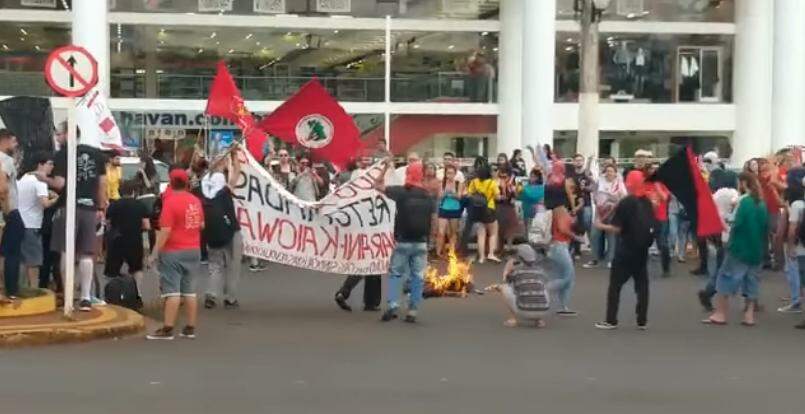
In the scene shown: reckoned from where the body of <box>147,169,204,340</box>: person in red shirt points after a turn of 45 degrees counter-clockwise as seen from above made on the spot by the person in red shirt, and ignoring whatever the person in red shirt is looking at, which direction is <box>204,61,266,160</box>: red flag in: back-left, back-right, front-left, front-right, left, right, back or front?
right

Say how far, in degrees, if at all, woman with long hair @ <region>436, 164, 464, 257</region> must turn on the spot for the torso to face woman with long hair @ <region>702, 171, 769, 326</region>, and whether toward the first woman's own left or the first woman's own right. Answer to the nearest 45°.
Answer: approximately 45° to the first woman's own left

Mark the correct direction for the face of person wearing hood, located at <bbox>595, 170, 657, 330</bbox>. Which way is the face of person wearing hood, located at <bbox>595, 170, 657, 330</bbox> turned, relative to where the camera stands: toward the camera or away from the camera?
away from the camera

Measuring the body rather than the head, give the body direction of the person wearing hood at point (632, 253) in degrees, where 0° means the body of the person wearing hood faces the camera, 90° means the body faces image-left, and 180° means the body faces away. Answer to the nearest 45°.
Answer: approximately 135°

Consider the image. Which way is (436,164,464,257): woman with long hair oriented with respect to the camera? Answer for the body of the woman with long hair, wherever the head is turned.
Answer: toward the camera

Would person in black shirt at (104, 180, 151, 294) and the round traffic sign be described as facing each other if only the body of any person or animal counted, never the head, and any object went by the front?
no

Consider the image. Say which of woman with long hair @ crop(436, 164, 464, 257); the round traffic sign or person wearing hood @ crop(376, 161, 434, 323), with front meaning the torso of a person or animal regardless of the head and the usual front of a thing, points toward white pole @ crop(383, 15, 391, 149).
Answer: the person wearing hood

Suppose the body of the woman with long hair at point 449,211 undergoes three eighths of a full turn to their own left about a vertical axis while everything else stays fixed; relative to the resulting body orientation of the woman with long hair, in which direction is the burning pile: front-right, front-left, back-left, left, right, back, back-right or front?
back-right

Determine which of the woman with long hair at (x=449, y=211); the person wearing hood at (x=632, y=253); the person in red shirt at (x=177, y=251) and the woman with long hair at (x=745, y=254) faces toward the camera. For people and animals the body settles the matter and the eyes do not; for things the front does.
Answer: the woman with long hair at (x=449, y=211)

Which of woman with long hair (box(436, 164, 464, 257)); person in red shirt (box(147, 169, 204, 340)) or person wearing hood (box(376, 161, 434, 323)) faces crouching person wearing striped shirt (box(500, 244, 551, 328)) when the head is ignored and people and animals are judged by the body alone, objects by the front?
the woman with long hair

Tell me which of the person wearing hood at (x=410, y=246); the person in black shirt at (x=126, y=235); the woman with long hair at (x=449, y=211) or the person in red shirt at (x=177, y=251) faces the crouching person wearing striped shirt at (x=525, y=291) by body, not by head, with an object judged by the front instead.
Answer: the woman with long hair

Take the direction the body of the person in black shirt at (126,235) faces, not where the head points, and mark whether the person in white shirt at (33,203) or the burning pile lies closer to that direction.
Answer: the burning pile

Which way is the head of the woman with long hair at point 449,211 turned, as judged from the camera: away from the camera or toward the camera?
toward the camera

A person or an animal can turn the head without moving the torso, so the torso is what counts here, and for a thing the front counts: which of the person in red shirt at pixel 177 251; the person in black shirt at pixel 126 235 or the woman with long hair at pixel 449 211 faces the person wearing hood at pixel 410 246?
the woman with long hair

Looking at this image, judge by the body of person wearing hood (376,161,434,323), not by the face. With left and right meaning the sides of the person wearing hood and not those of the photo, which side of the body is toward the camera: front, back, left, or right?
back

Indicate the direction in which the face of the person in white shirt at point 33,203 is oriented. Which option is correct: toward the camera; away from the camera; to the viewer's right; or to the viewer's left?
to the viewer's right

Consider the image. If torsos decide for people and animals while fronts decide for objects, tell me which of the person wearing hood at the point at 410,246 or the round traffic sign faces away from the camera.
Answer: the person wearing hood

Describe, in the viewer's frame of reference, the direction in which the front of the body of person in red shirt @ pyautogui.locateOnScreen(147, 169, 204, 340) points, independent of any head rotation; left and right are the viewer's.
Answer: facing away from the viewer and to the left of the viewer

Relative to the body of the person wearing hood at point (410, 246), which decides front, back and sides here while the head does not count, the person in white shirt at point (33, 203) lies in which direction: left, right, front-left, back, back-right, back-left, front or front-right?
left

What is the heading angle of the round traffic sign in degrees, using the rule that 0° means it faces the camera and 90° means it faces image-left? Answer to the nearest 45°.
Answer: approximately 0°
